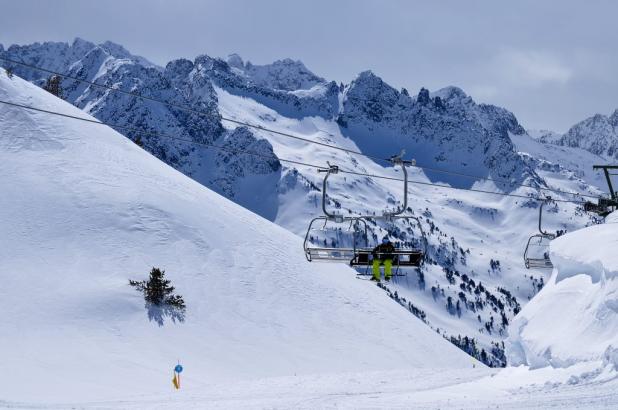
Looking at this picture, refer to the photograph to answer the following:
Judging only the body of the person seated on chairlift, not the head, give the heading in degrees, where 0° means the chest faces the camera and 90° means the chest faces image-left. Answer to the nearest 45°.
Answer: approximately 0°
